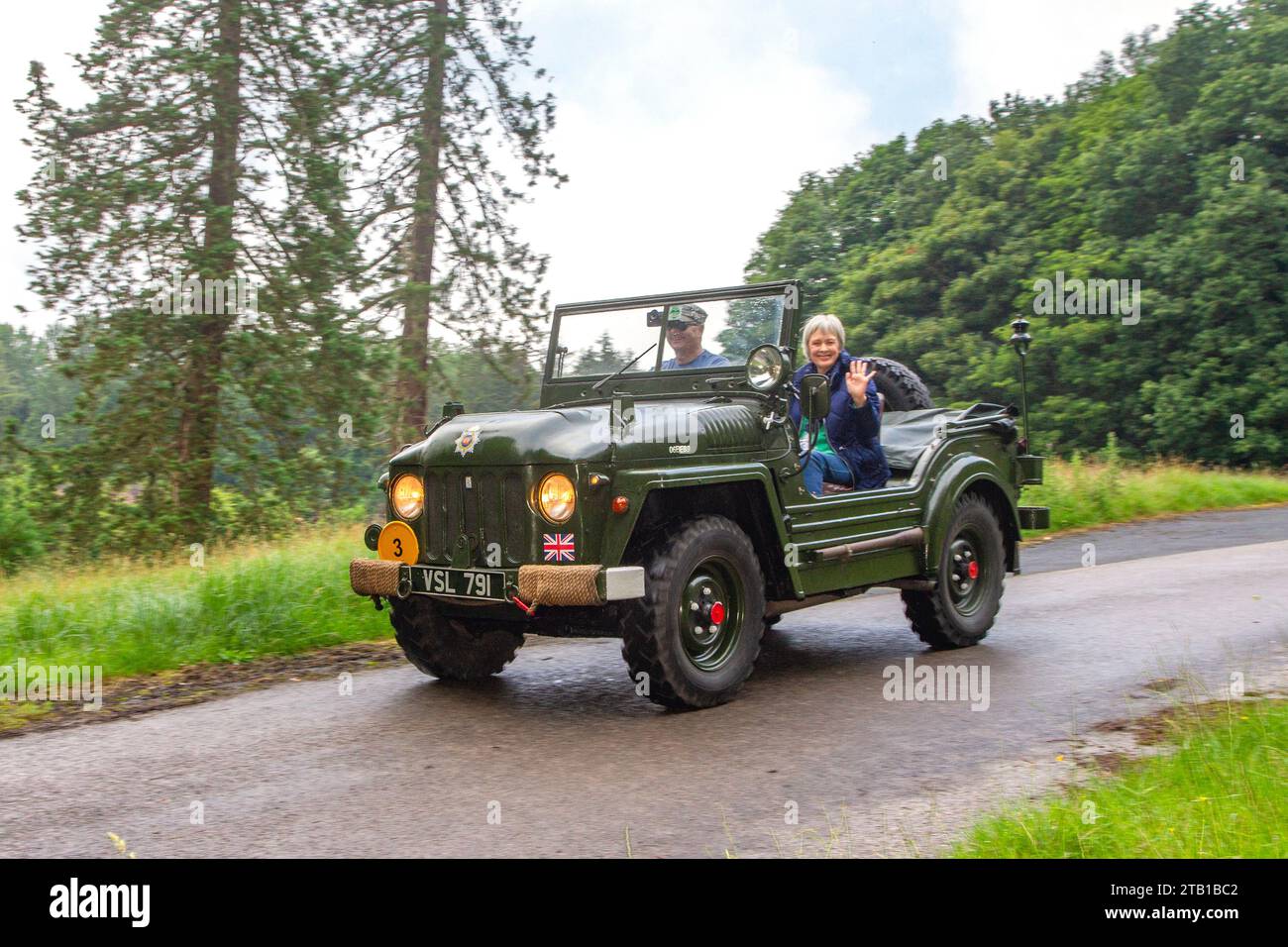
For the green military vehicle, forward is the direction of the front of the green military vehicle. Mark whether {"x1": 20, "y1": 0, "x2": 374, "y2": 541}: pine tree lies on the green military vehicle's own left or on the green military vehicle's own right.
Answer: on the green military vehicle's own right

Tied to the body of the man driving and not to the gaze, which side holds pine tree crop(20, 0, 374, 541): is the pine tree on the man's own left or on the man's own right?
on the man's own right

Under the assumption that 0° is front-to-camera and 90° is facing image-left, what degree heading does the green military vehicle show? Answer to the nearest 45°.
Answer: approximately 45°
